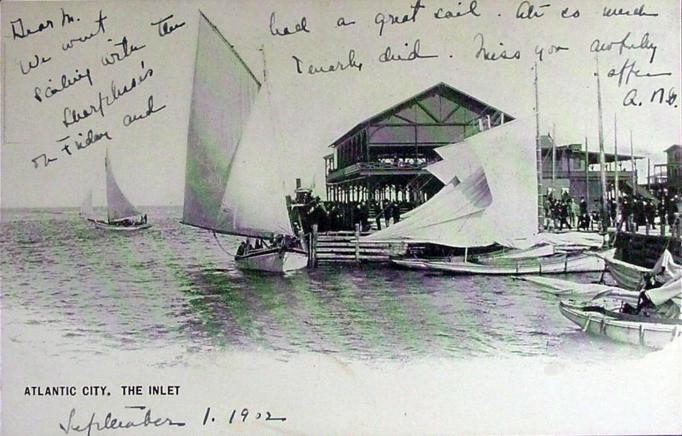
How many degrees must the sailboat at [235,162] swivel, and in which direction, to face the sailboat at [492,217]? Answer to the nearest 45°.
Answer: approximately 45° to its left

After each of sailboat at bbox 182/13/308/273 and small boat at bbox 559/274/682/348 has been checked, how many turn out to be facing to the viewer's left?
1

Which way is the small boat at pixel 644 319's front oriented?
to the viewer's left

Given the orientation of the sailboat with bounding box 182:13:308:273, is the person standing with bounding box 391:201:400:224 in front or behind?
in front

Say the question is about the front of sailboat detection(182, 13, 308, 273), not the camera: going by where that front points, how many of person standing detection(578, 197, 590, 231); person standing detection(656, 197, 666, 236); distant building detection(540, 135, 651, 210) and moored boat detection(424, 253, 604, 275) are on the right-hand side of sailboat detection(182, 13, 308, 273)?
0

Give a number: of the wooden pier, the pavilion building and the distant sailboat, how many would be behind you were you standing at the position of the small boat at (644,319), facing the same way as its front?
0

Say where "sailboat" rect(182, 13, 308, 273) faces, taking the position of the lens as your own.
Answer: facing the viewer and to the right of the viewer

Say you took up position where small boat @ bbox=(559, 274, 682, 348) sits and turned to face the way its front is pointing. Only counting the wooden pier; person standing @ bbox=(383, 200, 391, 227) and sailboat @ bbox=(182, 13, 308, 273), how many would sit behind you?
0

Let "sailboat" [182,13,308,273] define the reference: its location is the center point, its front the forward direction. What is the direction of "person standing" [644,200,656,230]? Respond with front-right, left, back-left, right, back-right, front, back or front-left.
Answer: front-left

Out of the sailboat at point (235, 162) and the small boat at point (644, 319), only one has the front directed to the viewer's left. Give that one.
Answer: the small boat

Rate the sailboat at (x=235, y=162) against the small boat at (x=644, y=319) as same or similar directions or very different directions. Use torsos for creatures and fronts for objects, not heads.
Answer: very different directions

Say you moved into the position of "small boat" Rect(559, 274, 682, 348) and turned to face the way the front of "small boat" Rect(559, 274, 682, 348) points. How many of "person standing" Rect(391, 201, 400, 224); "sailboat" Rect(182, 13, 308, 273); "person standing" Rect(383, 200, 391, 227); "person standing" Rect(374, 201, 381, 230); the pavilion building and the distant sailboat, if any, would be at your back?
0

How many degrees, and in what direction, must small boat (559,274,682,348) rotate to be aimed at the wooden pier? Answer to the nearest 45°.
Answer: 0° — it already faces it

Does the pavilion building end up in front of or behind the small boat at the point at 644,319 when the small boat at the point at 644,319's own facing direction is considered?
in front
